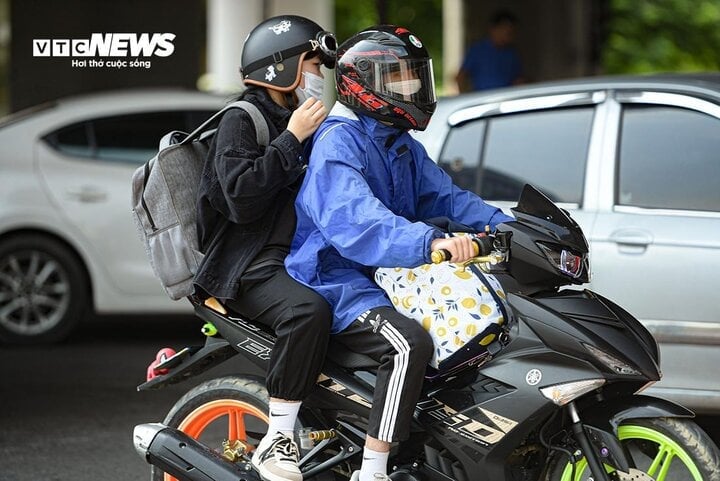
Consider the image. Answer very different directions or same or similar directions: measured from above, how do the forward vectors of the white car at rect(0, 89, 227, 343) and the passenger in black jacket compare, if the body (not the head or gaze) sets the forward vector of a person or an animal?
same or similar directions

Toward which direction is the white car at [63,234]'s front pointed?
to the viewer's right

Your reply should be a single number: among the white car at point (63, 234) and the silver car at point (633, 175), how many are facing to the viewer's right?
2

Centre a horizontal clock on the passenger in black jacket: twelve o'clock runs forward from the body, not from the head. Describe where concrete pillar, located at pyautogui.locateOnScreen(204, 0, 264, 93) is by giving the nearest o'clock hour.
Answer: The concrete pillar is roughly at 9 o'clock from the passenger in black jacket.

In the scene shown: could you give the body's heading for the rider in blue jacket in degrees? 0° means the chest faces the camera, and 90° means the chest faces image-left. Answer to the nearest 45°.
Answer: approximately 315°

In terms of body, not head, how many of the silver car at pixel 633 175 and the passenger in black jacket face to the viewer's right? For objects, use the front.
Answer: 2

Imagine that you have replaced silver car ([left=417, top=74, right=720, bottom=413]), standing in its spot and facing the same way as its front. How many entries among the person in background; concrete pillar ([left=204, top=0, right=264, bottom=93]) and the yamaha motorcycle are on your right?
1

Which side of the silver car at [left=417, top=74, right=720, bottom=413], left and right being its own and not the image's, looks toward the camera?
right

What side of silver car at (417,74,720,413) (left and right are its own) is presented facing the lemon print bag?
right

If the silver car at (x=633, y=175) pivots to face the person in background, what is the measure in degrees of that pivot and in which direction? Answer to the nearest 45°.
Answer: approximately 90° to its left

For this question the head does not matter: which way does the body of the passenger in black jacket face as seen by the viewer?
to the viewer's right

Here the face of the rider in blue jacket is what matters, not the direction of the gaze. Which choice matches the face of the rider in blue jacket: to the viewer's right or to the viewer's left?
to the viewer's right

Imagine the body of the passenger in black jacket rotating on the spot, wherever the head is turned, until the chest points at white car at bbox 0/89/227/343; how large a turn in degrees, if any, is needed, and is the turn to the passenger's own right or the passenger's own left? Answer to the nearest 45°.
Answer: approximately 90° to the passenger's own left
